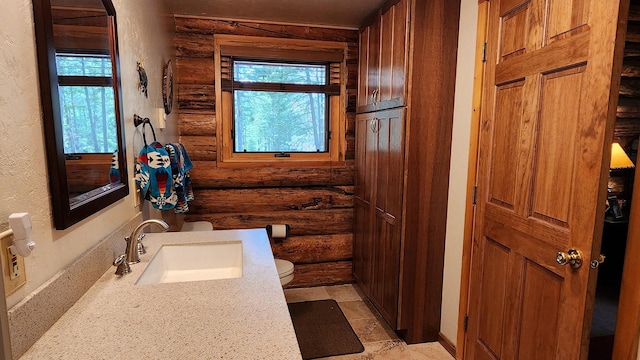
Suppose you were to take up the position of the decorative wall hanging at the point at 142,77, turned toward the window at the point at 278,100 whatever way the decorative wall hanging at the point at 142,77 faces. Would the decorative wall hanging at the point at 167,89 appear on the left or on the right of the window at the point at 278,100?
left

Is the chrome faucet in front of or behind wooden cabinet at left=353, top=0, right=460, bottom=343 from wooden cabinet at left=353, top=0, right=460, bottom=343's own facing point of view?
in front

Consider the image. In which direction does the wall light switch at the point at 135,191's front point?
to the viewer's right

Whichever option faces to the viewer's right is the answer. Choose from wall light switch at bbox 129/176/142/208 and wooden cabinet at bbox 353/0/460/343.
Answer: the wall light switch

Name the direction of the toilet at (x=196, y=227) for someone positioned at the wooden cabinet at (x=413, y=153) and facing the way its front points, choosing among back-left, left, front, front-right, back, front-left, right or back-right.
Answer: front-right

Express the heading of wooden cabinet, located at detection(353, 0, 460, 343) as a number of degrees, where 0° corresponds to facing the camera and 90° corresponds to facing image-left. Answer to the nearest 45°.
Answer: approximately 45°

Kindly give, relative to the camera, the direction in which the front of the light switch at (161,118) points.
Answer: facing to the right of the viewer

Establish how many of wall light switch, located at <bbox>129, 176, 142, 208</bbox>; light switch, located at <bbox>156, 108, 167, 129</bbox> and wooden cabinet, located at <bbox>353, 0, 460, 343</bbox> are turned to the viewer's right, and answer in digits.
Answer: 2

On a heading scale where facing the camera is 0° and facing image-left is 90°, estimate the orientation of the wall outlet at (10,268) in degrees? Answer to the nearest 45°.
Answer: approximately 315°

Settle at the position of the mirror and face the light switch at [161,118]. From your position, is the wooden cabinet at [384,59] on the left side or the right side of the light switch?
right

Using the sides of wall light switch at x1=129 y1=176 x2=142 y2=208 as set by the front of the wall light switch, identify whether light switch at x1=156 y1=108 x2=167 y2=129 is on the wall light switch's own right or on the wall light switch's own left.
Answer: on the wall light switch's own left

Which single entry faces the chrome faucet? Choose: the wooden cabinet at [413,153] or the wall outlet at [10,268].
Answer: the wooden cabinet
